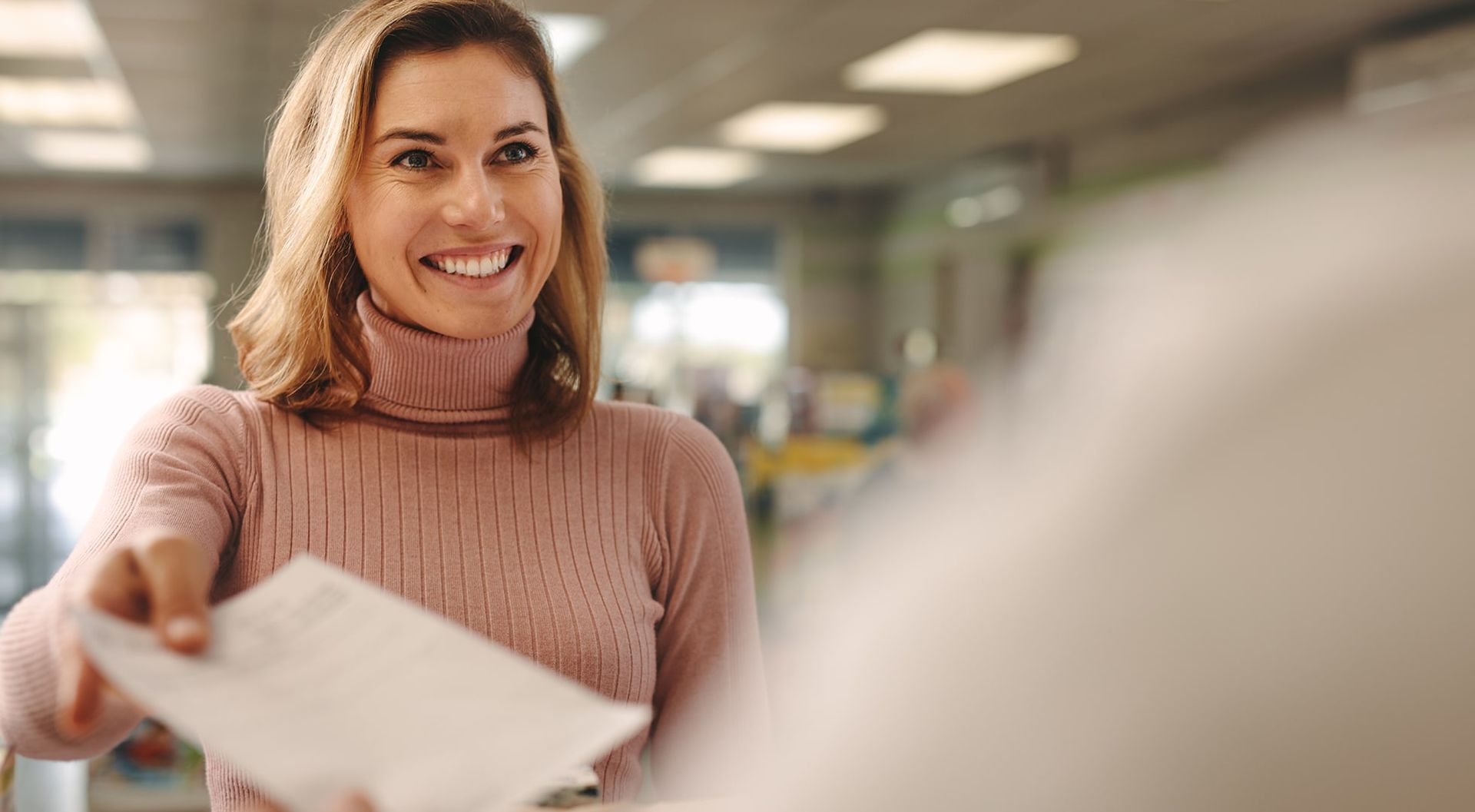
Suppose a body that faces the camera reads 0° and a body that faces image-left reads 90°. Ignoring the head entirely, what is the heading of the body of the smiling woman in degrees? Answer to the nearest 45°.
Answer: approximately 0°

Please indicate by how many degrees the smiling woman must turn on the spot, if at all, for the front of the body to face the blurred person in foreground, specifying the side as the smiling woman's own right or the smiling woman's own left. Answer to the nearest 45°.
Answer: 0° — they already face them

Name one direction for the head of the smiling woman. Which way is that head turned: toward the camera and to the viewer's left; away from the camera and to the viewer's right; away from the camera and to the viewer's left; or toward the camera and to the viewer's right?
toward the camera and to the viewer's right
